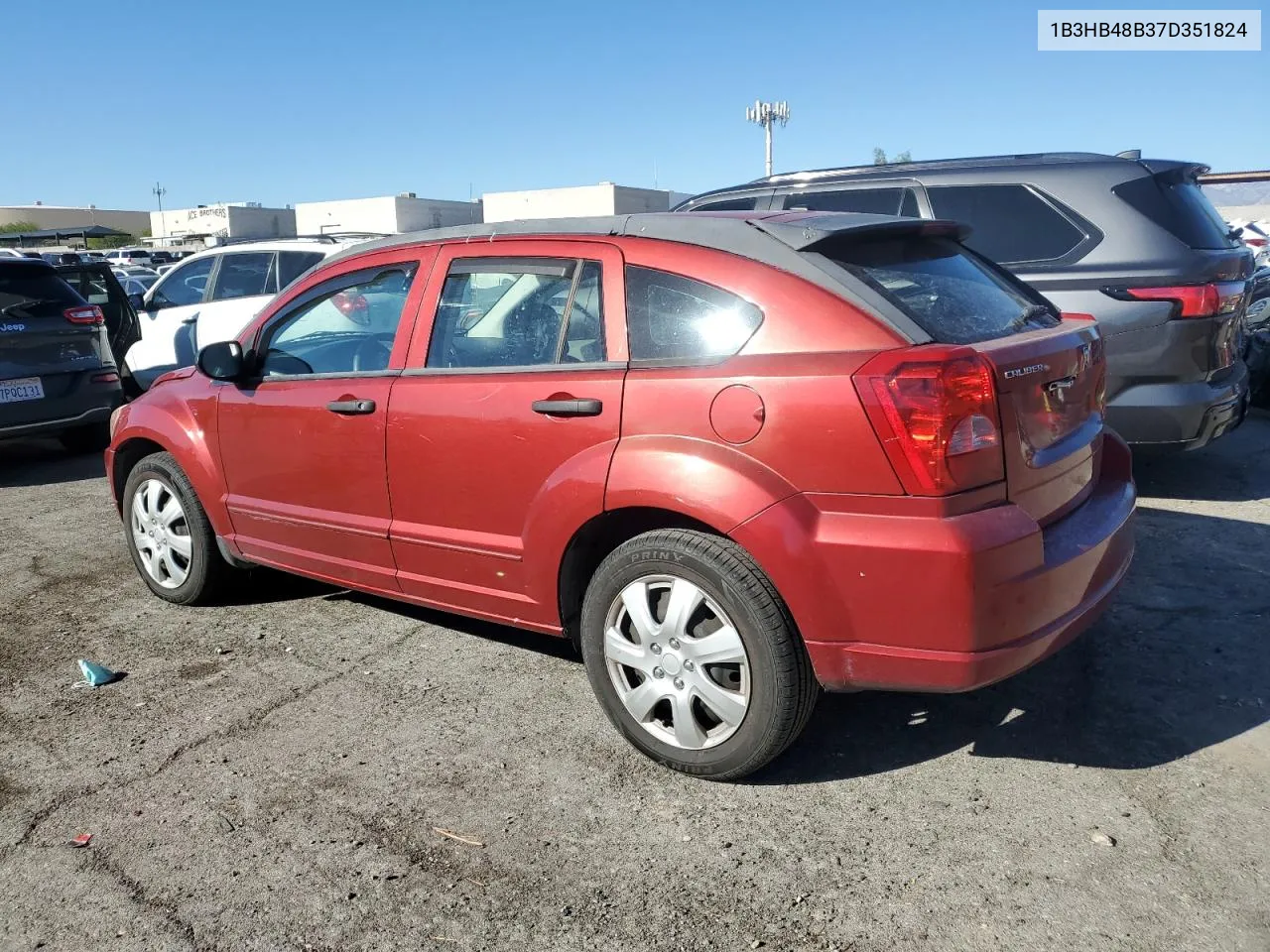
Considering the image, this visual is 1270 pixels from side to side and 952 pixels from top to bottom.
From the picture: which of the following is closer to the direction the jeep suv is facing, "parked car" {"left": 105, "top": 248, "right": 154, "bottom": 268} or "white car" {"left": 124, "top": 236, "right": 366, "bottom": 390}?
the parked car

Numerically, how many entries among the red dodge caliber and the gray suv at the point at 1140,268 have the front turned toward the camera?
0

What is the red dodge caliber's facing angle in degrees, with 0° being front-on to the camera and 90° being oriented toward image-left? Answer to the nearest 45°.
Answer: approximately 135°

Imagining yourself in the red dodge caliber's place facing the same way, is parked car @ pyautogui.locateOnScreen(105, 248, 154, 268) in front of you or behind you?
in front

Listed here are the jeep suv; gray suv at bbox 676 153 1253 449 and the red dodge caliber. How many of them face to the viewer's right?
0

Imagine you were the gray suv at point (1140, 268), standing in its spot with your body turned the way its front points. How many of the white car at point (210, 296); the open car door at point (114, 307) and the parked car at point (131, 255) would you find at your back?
0

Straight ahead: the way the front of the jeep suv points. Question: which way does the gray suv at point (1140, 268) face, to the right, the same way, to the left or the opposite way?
the same way

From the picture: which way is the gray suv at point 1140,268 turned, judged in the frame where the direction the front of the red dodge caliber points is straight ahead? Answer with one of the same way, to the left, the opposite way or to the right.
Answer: the same way

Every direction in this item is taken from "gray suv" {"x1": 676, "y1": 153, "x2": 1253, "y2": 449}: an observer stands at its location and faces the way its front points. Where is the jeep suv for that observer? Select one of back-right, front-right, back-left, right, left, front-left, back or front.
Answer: front-left

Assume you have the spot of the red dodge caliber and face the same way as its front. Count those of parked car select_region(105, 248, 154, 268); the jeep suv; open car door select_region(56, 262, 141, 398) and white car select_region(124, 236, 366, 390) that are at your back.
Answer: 0

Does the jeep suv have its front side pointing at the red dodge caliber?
no

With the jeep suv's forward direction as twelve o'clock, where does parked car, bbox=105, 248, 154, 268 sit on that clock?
The parked car is roughly at 12 o'clock from the jeep suv.

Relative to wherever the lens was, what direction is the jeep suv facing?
facing away from the viewer

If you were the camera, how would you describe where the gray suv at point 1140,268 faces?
facing away from the viewer and to the left of the viewer

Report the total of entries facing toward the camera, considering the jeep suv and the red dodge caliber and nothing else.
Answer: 0

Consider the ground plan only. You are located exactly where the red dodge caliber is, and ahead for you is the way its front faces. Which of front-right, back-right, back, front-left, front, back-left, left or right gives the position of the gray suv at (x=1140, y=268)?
right

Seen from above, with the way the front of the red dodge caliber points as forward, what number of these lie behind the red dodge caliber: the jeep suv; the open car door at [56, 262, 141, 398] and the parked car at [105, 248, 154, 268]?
0
